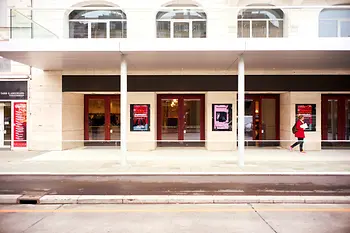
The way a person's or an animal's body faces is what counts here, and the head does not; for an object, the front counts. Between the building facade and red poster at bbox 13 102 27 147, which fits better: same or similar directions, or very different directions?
same or similar directions

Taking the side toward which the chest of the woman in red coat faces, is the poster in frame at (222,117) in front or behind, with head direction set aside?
behind

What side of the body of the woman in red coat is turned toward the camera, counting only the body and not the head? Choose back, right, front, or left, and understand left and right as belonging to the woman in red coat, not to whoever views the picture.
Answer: right

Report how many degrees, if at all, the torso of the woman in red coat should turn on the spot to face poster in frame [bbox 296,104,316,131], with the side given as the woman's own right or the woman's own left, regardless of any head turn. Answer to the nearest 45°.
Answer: approximately 90° to the woman's own left

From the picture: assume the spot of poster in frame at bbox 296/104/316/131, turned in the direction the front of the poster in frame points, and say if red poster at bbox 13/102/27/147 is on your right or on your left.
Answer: on your right

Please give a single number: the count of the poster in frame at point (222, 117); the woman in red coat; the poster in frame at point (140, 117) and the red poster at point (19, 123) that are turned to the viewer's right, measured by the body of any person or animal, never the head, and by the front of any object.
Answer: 1

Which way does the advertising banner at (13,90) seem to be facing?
toward the camera

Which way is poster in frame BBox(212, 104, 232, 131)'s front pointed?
toward the camera

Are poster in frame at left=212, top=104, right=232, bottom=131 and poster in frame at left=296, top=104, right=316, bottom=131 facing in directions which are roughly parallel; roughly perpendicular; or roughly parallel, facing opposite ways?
roughly parallel

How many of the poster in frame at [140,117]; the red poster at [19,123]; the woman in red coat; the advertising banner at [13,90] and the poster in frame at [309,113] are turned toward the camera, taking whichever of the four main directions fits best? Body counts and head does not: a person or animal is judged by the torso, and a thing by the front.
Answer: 4

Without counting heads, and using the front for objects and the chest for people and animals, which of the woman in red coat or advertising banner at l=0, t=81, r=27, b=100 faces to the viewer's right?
the woman in red coat

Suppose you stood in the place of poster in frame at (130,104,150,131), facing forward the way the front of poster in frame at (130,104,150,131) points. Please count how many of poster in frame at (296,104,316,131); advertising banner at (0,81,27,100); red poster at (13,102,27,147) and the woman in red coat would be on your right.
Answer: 2

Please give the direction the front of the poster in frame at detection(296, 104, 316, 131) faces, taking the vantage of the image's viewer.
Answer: facing the viewer
